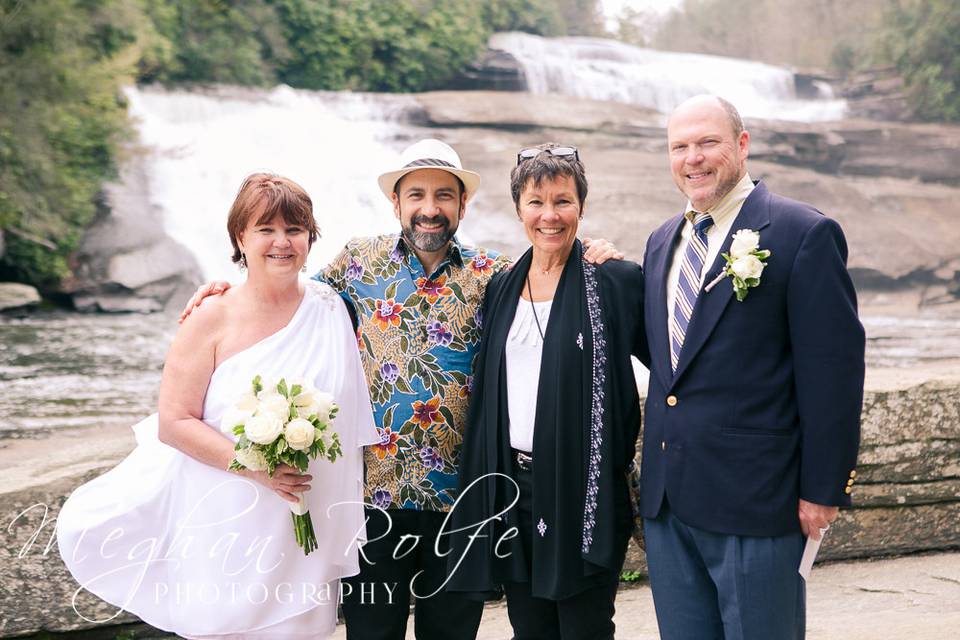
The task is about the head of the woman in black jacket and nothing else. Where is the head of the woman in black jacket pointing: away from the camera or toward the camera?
toward the camera

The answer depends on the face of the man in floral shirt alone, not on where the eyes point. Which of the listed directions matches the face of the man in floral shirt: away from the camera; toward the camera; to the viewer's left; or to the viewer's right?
toward the camera

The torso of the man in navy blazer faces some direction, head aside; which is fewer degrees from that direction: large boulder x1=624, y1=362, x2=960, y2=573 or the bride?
the bride

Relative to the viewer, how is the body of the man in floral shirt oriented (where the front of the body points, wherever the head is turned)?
toward the camera

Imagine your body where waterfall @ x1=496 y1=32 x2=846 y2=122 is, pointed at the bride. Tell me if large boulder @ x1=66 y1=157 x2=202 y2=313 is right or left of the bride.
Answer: right

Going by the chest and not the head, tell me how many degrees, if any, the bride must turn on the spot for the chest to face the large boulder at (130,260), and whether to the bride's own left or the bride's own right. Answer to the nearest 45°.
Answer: approximately 135° to the bride's own left

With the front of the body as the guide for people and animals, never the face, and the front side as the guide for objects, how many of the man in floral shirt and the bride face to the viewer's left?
0

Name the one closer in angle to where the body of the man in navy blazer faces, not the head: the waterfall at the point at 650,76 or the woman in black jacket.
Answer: the woman in black jacket

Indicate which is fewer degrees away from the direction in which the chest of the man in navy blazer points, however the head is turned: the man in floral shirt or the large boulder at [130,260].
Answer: the man in floral shirt

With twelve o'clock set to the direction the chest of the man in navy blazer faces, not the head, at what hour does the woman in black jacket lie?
The woman in black jacket is roughly at 2 o'clock from the man in navy blazer.

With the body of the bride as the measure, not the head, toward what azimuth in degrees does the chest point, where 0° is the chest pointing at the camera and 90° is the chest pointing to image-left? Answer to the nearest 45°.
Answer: approximately 315°

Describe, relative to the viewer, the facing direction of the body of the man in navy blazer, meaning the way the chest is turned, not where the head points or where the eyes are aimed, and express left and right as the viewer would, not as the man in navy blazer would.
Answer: facing the viewer and to the left of the viewer

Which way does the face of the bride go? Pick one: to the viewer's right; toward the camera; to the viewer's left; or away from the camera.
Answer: toward the camera

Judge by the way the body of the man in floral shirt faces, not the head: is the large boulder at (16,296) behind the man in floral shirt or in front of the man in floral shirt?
behind

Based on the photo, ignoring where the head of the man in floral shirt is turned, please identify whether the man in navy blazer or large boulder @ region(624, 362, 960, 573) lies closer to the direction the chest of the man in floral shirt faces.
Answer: the man in navy blazer
